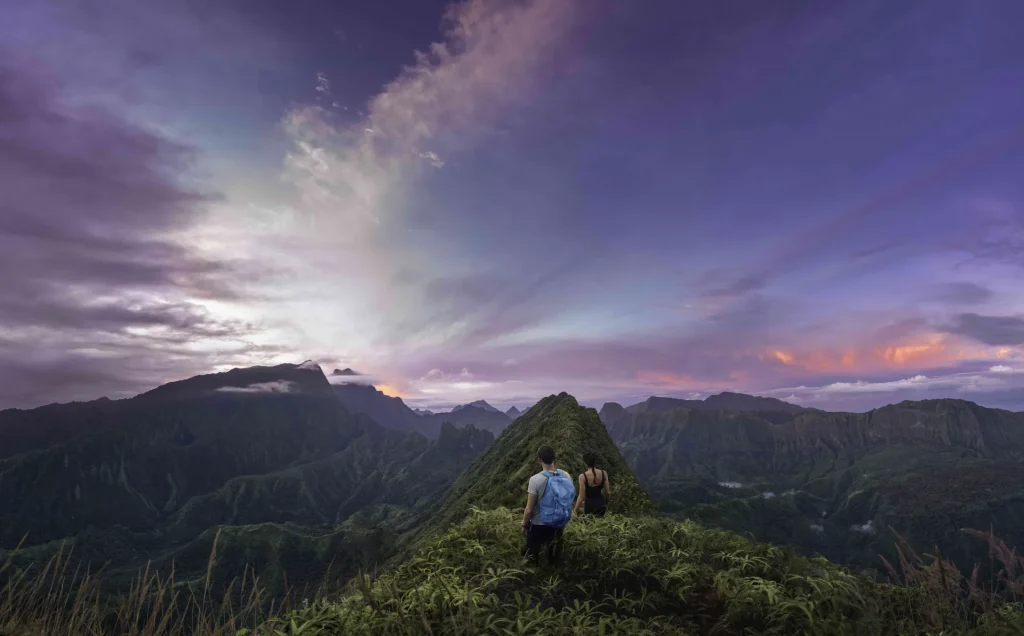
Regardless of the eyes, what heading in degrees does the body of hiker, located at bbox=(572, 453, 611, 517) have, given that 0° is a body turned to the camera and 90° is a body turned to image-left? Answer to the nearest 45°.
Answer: approximately 180°

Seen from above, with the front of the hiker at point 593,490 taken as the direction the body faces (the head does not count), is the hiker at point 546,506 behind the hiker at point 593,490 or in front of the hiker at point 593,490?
behind
